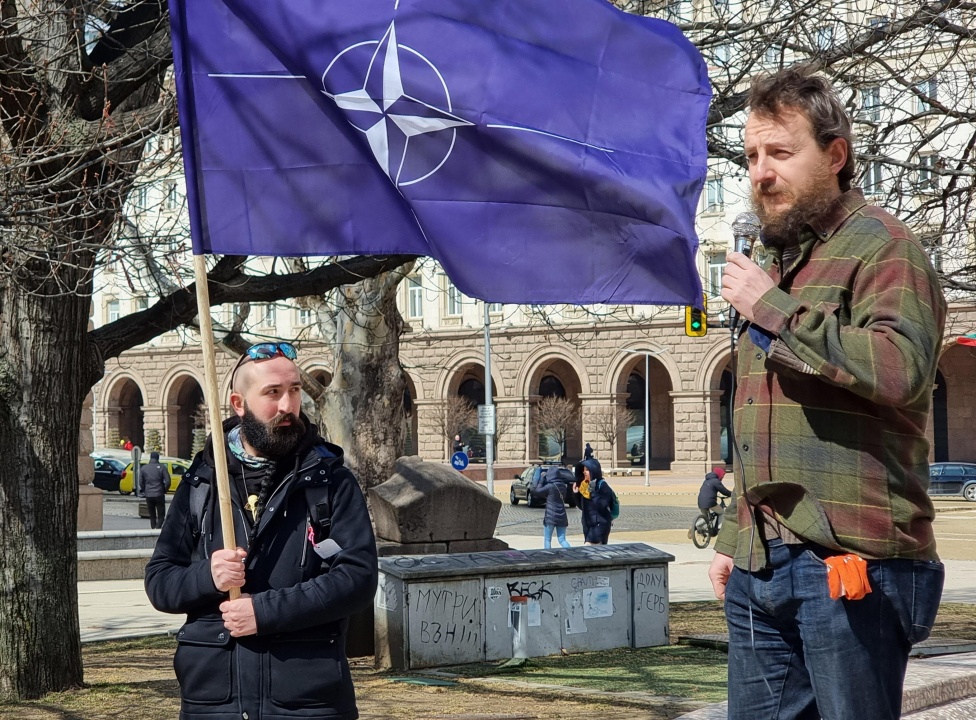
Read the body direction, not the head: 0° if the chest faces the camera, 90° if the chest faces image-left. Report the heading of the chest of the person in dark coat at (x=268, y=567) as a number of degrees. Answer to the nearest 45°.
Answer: approximately 0°

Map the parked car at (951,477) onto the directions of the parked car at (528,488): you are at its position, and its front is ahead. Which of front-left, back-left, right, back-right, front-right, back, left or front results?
back-left

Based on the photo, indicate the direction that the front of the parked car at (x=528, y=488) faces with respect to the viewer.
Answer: facing the viewer and to the left of the viewer

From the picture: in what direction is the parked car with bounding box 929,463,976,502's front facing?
to the viewer's left

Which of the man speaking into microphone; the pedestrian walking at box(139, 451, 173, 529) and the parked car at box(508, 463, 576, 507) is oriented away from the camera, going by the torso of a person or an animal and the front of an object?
the pedestrian walking

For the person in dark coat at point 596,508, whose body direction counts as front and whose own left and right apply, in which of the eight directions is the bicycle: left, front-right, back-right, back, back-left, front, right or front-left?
back-right

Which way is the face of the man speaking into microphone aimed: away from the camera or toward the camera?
toward the camera

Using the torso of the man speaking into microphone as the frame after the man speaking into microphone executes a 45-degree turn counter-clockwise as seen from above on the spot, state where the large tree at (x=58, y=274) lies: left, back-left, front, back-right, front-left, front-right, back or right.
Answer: back-right

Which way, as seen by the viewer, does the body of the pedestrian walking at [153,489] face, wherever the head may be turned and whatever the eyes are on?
away from the camera

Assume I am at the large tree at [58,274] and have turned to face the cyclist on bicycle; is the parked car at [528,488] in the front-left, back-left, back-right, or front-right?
front-left
